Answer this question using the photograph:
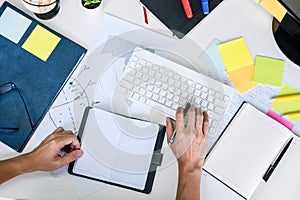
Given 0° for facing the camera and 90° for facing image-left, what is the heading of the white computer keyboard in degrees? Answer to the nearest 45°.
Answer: approximately 45°
